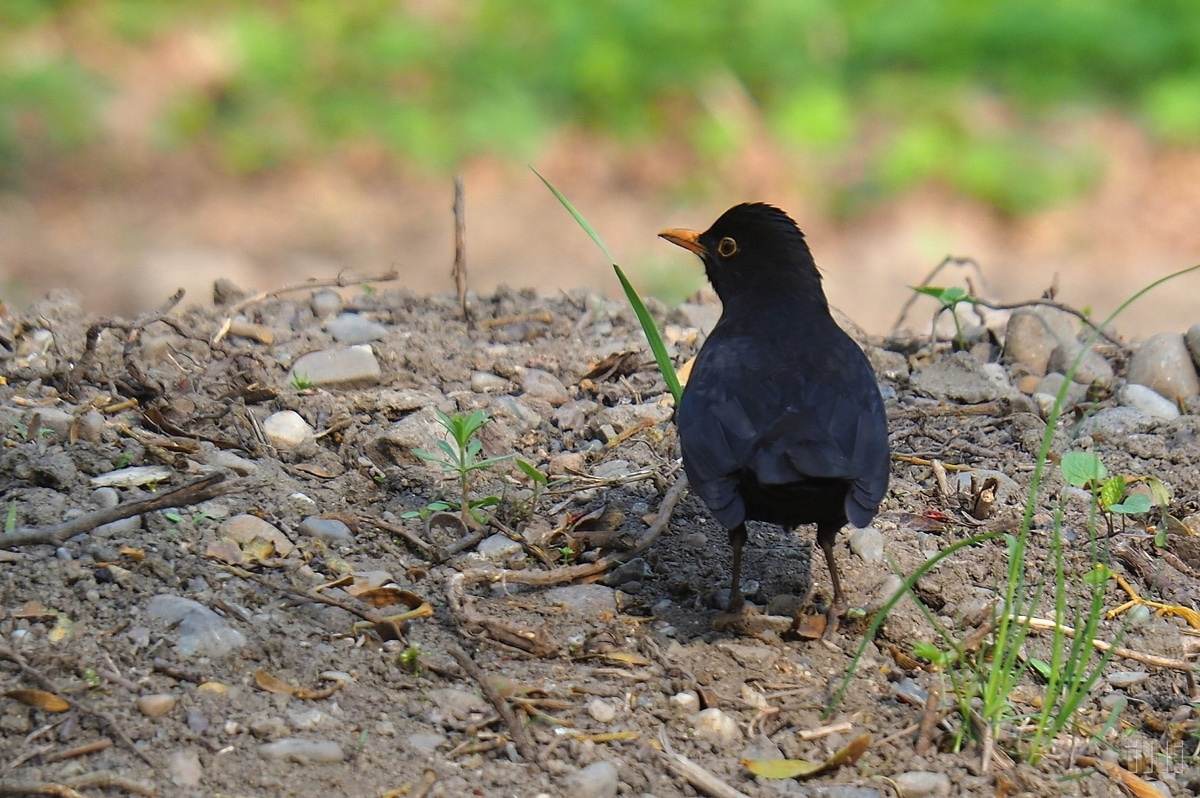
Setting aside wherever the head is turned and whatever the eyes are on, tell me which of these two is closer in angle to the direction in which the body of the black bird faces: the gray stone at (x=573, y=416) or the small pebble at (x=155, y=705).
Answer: the gray stone

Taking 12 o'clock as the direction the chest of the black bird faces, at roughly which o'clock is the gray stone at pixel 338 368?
The gray stone is roughly at 10 o'clock from the black bird.

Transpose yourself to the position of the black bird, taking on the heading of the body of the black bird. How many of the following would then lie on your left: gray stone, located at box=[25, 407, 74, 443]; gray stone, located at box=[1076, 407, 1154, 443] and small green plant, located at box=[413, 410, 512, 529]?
2

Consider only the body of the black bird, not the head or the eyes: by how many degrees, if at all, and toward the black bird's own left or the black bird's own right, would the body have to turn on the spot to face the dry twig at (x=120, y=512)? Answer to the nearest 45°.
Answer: approximately 90° to the black bird's own left

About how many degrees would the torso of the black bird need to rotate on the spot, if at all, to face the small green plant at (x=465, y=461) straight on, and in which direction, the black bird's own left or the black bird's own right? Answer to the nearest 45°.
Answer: approximately 90° to the black bird's own left

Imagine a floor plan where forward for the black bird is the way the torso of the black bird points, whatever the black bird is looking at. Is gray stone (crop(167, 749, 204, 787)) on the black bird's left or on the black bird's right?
on the black bird's left

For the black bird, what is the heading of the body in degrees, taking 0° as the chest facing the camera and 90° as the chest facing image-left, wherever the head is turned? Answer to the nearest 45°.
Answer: approximately 180°
